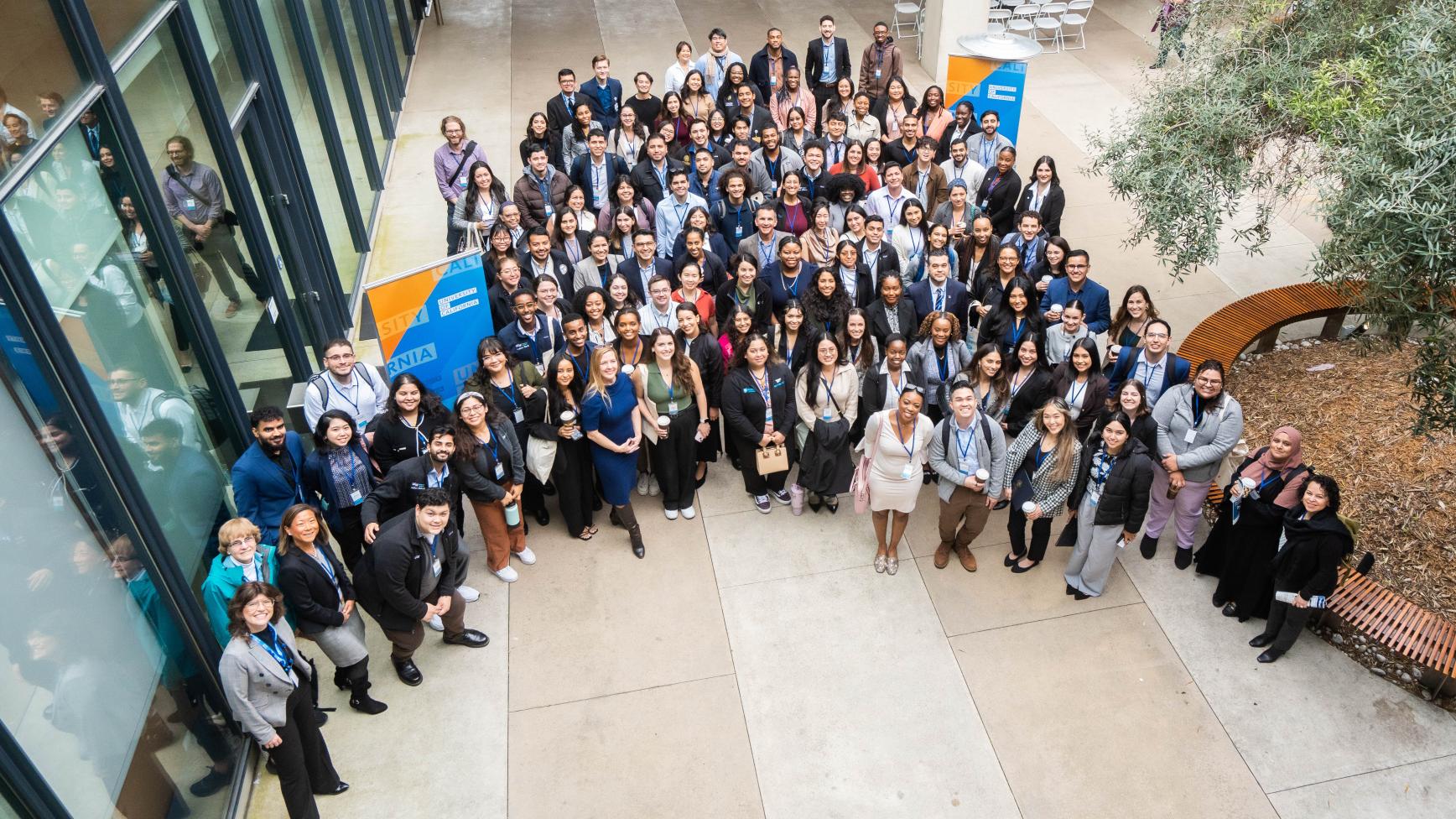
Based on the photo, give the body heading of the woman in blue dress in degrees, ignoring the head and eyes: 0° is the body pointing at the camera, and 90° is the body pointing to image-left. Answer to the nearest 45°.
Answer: approximately 315°

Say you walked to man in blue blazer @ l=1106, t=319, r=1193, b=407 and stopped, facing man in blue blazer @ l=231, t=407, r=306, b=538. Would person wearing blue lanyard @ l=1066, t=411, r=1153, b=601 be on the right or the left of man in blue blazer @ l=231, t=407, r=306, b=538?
left

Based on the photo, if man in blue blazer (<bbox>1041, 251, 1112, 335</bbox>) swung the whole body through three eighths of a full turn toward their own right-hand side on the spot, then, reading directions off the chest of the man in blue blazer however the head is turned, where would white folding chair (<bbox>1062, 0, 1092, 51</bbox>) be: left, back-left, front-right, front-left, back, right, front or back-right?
front-right

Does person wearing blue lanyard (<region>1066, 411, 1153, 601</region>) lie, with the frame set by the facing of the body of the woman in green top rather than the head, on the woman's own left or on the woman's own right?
on the woman's own left

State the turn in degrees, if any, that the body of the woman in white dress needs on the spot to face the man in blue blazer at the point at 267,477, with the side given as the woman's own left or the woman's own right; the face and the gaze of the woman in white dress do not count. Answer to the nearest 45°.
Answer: approximately 45° to the woman's own right

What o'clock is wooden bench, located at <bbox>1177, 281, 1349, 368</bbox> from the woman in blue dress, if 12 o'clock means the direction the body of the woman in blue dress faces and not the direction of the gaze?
The wooden bench is roughly at 10 o'clock from the woman in blue dress.

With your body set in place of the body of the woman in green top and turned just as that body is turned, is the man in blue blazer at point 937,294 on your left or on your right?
on your left

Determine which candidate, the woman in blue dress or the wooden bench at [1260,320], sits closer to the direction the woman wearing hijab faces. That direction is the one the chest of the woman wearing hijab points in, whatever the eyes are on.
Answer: the woman in blue dress

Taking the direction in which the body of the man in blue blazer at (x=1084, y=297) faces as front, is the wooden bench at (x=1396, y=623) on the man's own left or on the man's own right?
on the man's own left
